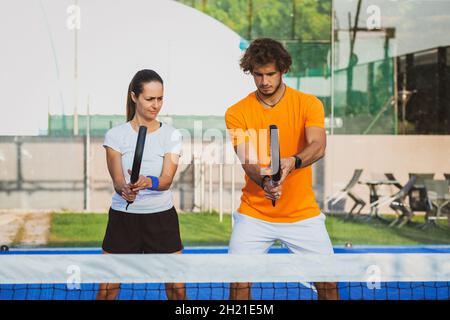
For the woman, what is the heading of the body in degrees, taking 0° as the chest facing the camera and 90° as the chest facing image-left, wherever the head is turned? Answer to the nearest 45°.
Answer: approximately 0°

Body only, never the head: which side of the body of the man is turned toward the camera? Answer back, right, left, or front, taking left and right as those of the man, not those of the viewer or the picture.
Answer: front

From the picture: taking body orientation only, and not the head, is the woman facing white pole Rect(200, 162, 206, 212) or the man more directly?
the man

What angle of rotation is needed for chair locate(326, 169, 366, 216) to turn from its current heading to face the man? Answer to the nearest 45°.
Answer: approximately 90° to its left

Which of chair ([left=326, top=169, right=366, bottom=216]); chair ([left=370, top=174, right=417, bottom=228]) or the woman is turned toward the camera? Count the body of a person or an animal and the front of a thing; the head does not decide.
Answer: the woman

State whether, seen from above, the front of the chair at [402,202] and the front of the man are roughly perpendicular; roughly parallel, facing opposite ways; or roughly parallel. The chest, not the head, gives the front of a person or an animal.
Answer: roughly perpendicular

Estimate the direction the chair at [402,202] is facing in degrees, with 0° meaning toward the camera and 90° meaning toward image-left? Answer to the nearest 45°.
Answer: approximately 90°

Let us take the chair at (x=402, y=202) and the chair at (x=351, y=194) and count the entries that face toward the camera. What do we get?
0

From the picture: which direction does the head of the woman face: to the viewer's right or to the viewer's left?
to the viewer's right

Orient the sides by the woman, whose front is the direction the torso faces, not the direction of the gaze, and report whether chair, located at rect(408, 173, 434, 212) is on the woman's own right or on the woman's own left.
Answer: on the woman's own left

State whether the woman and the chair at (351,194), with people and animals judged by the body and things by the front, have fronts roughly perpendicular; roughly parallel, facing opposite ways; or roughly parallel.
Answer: roughly perpendicular

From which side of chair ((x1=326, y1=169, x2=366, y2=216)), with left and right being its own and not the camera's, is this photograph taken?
left

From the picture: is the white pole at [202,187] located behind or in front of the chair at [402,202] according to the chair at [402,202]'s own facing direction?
in front
